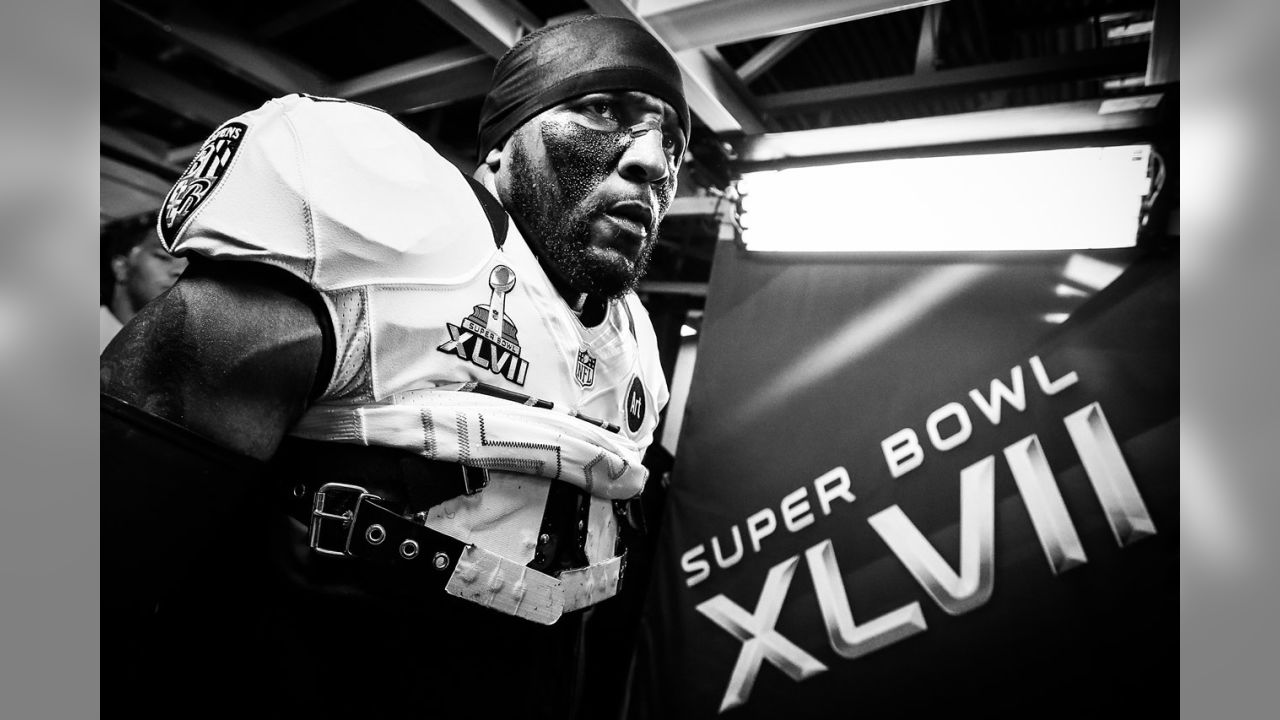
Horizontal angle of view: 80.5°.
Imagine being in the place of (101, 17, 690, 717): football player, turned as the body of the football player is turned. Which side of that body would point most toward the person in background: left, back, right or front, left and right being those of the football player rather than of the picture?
back

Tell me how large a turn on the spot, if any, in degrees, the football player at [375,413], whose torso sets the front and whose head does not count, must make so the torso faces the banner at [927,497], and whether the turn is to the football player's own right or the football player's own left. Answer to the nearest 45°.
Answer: approximately 90° to the football player's own left

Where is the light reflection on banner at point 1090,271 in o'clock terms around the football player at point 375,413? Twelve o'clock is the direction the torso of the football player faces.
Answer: The light reflection on banner is roughly at 10 o'clock from the football player.

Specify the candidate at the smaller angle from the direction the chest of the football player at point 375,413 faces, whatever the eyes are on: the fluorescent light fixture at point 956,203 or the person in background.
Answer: the fluorescent light fixture

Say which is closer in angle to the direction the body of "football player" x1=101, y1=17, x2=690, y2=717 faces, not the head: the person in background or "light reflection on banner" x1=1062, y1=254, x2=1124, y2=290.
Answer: the light reflection on banner

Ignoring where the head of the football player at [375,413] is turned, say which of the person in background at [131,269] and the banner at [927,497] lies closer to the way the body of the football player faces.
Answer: the banner

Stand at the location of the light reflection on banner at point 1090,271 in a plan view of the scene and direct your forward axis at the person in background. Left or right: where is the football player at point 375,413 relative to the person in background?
left

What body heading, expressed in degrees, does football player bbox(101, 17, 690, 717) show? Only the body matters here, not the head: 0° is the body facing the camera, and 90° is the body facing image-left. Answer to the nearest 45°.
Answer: approximately 315°

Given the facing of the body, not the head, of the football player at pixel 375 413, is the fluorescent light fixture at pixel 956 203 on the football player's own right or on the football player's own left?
on the football player's own left
